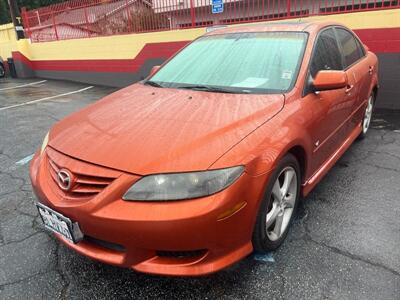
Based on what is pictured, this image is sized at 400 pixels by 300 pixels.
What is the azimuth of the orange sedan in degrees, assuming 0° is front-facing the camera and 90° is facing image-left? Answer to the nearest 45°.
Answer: approximately 45°
